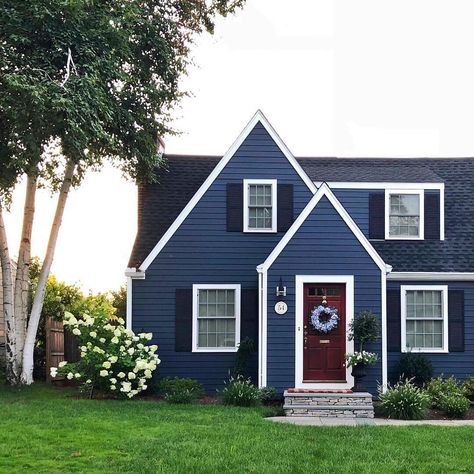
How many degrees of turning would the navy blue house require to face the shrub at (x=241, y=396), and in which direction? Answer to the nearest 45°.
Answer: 0° — it already faces it

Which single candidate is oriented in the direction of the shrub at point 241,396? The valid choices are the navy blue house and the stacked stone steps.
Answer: the navy blue house

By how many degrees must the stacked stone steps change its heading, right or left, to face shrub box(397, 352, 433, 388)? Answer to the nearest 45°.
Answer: approximately 135° to its left

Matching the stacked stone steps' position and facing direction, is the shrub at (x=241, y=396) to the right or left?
on its right

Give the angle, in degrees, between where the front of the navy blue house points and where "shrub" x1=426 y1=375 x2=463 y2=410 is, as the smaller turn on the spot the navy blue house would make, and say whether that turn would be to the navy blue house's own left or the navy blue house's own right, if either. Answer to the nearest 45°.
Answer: approximately 45° to the navy blue house's own left

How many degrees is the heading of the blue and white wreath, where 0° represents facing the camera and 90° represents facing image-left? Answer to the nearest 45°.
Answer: approximately 0°
